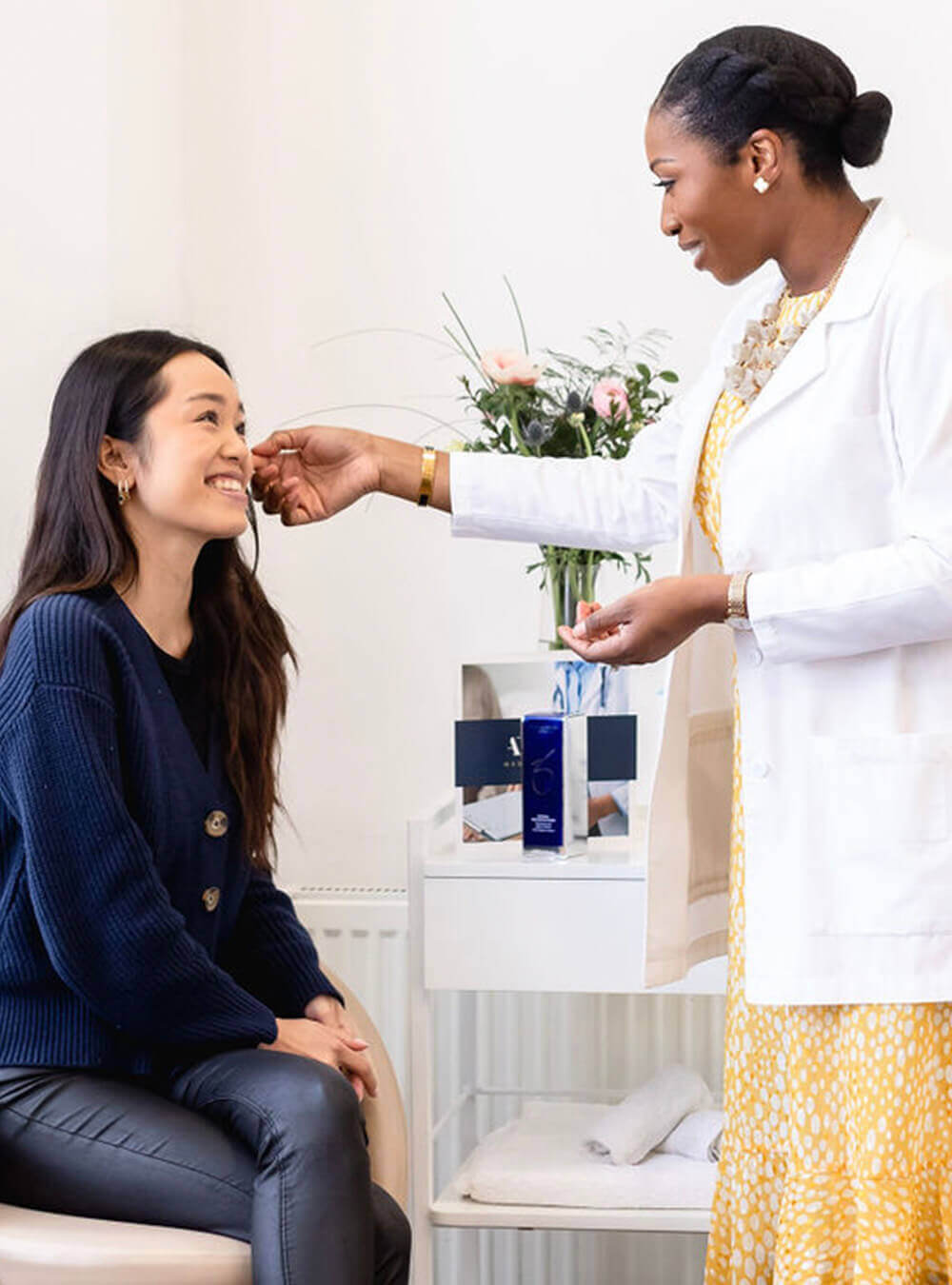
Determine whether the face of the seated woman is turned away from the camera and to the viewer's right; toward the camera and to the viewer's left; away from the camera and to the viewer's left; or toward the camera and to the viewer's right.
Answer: toward the camera and to the viewer's right

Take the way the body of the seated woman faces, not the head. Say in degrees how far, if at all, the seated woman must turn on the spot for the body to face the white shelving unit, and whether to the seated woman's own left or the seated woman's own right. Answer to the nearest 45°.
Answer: approximately 90° to the seated woman's own left

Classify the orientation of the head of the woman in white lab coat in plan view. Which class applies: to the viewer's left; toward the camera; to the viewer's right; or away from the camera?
to the viewer's left

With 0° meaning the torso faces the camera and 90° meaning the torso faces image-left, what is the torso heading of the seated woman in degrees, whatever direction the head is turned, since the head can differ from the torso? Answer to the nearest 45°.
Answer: approximately 315°

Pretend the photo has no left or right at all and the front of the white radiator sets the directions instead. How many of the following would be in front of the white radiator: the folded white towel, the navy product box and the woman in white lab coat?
3

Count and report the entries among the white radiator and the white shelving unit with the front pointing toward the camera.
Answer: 2

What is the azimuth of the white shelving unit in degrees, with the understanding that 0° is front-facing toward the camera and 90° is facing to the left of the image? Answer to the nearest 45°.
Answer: approximately 0°

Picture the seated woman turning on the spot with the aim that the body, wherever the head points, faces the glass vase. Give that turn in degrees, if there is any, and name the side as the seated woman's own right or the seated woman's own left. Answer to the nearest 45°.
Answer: approximately 90° to the seated woman's own left
